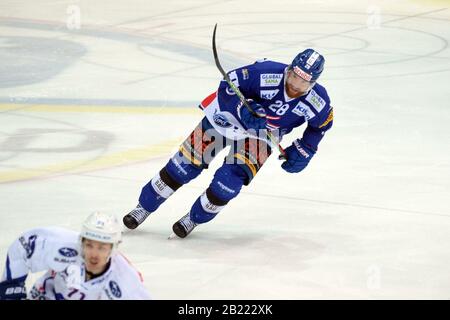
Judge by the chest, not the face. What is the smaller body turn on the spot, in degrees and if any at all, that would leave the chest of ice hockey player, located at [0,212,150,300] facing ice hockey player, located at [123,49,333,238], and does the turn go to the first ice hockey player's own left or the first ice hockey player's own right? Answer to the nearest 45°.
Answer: approximately 135° to the first ice hockey player's own left

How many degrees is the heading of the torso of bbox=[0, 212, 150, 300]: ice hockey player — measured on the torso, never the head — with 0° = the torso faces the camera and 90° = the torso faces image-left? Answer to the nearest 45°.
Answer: approximately 0°
